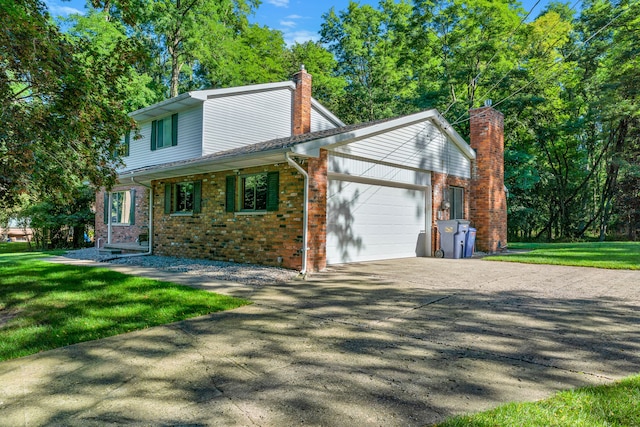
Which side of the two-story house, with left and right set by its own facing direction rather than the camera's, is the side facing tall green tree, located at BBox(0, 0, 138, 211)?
front

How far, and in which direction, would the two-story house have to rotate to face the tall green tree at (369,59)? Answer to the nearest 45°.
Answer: approximately 135° to its right

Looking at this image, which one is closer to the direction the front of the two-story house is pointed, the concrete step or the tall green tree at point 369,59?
the concrete step

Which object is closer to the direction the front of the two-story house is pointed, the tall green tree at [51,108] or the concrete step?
the tall green tree

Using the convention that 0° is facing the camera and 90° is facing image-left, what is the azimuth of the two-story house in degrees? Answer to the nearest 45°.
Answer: approximately 45°

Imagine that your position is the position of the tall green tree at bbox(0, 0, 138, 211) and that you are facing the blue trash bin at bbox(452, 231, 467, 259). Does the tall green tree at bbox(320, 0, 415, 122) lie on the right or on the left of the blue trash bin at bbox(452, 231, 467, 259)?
left
